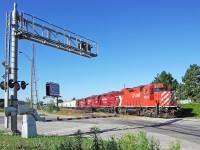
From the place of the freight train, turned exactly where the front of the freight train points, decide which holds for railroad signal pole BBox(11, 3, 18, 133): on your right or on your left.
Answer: on your right

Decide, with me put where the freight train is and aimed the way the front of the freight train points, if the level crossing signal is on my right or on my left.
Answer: on my right
